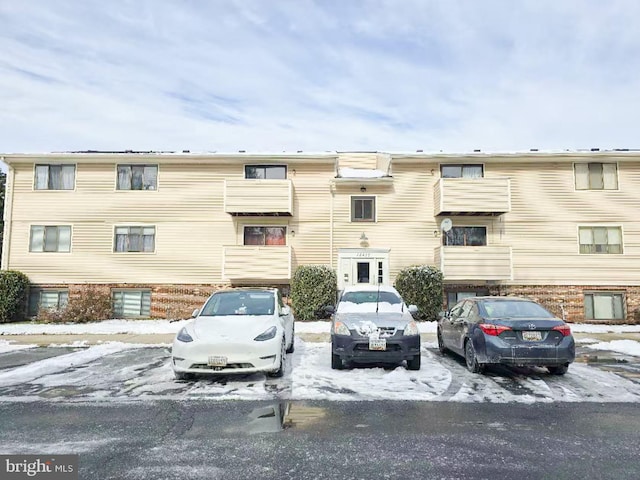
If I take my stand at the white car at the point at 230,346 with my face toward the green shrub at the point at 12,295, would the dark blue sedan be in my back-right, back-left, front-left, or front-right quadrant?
back-right

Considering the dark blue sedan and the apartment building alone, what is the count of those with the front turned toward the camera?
1

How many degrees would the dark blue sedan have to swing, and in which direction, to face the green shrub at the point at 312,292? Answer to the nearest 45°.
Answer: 0° — it already faces it

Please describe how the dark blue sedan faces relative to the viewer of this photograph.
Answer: facing away from the viewer and to the left of the viewer

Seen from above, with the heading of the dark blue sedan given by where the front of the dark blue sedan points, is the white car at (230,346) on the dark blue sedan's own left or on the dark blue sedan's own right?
on the dark blue sedan's own left

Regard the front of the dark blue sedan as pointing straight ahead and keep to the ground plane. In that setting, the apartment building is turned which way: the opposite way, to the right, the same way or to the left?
the opposite way

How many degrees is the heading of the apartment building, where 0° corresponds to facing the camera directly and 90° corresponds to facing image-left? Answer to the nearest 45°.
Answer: approximately 0°

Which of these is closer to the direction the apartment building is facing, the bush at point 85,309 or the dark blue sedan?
the dark blue sedan

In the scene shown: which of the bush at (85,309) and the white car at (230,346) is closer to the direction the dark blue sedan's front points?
the bush

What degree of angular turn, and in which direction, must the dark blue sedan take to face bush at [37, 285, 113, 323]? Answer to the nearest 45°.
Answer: approximately 45° to its left

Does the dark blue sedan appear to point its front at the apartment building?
yes
